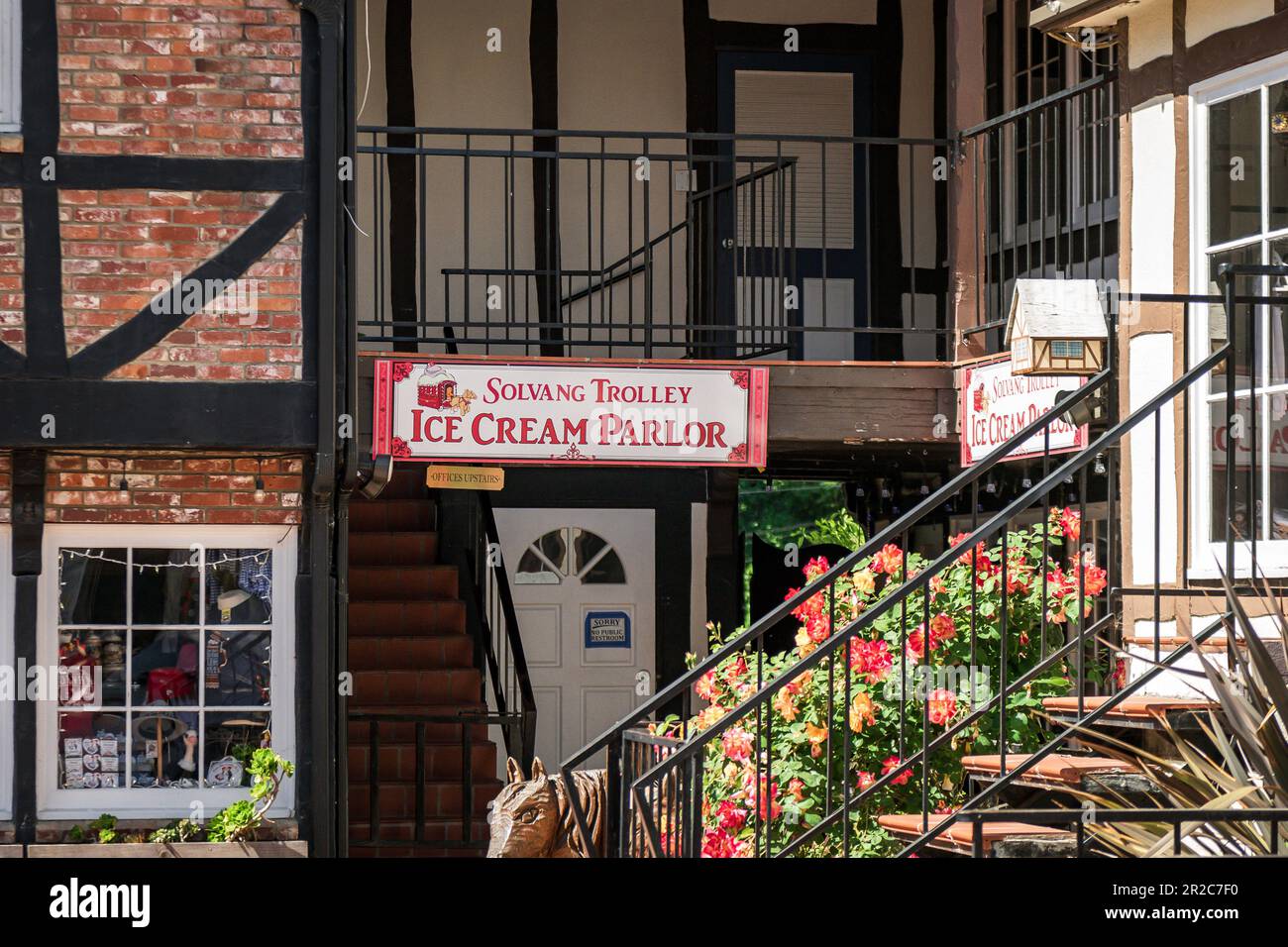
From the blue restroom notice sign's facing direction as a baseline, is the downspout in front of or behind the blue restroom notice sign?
in front

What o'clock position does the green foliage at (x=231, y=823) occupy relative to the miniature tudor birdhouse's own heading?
The green foliage is roughly at 3 o'clock from the miniature tudor birdhouse.

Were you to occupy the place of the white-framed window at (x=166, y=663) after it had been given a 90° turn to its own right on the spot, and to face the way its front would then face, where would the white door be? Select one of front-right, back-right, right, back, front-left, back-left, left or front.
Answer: back-right

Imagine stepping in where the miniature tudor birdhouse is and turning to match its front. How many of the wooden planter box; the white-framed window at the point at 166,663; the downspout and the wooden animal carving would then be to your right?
4

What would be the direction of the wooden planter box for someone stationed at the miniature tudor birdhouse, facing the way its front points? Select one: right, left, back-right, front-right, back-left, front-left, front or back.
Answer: right
